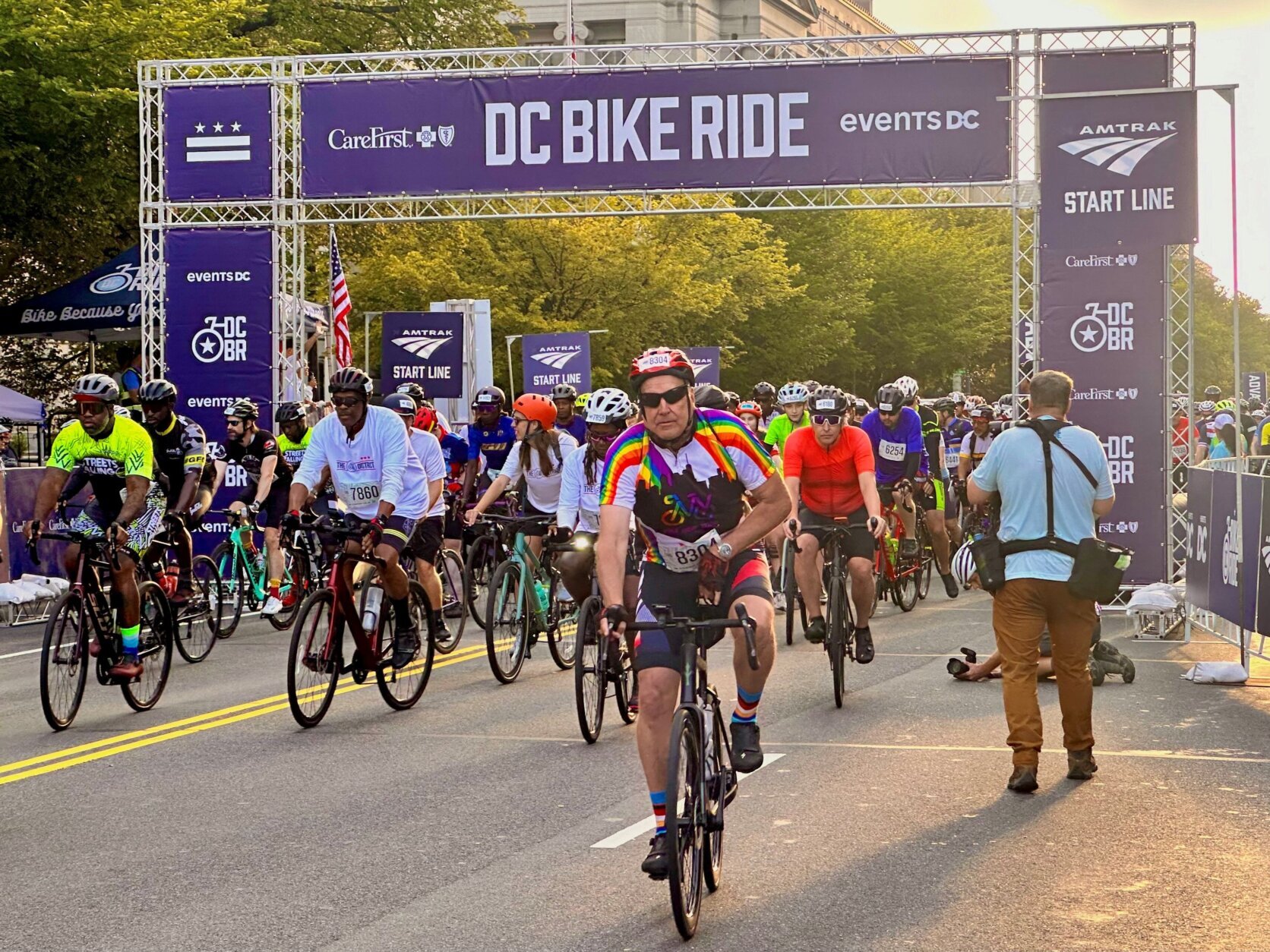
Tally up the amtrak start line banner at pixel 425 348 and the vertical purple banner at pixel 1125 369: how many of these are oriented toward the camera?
2

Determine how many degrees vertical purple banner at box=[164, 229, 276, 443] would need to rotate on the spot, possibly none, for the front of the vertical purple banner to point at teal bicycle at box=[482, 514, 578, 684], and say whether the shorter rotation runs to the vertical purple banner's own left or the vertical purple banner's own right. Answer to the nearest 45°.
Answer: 0° — it already faces it

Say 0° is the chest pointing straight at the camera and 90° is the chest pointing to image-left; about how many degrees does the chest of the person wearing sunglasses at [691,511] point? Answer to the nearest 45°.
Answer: approximately 0°

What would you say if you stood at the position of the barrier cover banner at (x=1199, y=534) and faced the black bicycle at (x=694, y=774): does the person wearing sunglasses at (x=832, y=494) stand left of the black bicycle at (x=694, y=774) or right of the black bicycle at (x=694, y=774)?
right

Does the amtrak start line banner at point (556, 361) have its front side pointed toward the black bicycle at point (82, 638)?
yes

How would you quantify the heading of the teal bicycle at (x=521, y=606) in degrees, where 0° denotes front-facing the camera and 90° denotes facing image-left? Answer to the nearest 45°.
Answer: approximately 45°

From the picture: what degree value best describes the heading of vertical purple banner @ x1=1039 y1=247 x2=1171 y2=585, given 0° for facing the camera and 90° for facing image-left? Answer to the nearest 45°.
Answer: approximately 0°

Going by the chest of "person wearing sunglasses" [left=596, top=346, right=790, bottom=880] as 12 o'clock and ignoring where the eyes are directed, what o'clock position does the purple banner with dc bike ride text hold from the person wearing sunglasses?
The purple banner with dc bike ride text is roughly at 6 o'clock from the person wearing sunglasses.
